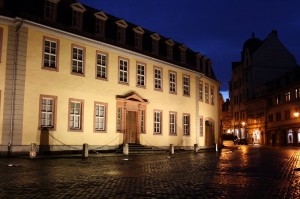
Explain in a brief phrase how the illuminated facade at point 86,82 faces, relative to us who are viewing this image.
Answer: facing the viewer and to the right of the viewer

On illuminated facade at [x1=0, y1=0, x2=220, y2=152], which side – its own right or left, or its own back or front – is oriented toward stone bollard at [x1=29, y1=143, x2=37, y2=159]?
right
